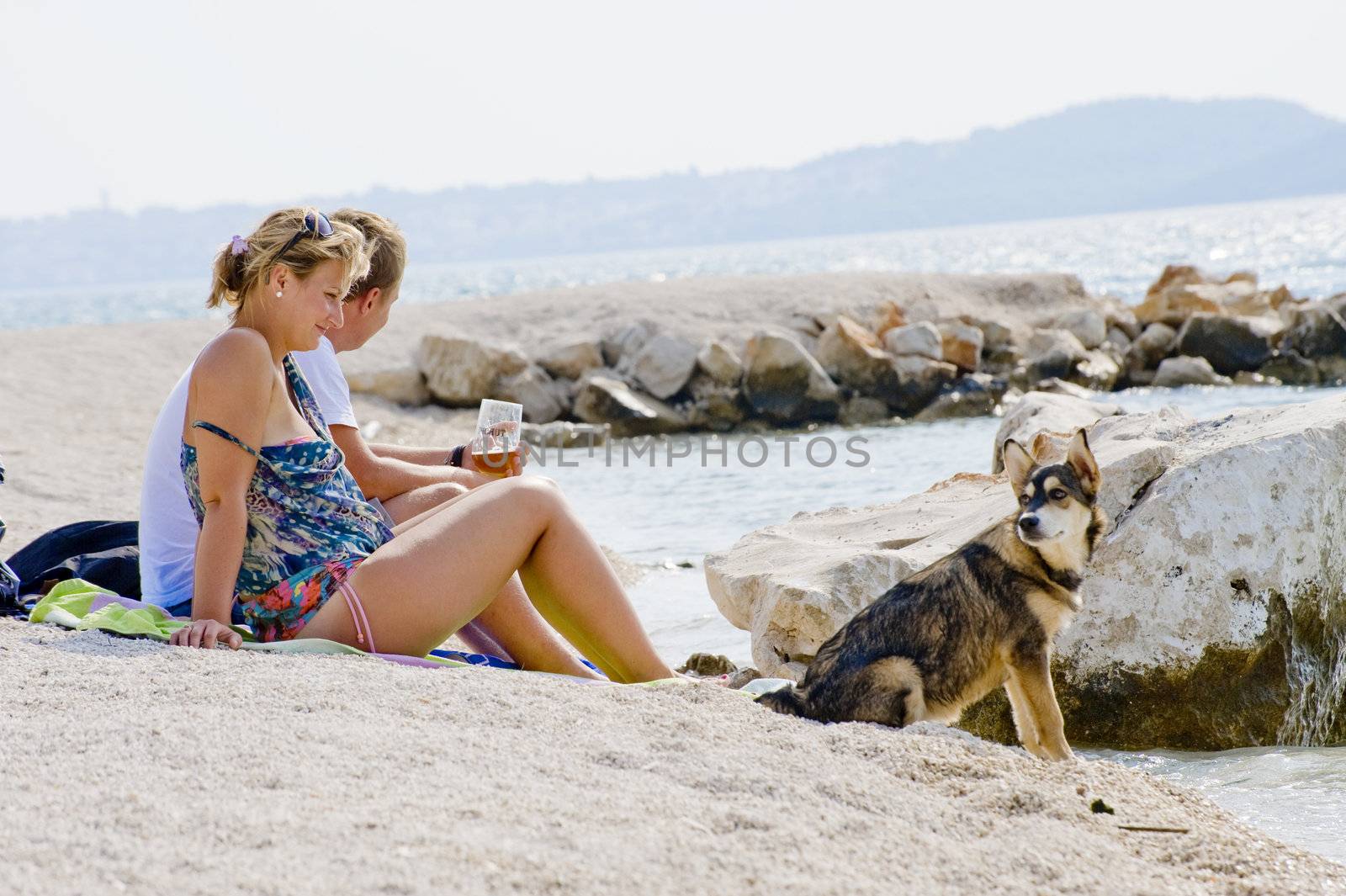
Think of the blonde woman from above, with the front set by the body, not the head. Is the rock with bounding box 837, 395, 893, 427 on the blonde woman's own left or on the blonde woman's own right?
on the blonde woman's own left

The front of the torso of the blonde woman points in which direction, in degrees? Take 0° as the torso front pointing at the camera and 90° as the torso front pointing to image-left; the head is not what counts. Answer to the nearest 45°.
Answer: approximately 270°

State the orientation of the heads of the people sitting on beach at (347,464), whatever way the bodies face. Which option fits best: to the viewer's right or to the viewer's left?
to the viewer's right

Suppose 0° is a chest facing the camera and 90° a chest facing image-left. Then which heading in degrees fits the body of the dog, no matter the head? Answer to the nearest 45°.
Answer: approximately 270°

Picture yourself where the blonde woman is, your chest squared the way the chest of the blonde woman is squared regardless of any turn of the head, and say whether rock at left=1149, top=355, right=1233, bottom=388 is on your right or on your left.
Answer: on your left

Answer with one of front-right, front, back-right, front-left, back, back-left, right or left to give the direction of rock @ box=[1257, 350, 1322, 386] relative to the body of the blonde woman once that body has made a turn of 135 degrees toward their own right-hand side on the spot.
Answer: back

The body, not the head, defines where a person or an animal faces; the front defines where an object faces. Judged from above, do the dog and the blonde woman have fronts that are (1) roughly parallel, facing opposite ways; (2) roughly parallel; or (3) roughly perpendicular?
roughly parallel

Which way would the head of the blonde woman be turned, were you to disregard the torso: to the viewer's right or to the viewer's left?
to the viewer's right

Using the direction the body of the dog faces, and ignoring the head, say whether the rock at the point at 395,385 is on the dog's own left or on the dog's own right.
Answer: on the dog's own left

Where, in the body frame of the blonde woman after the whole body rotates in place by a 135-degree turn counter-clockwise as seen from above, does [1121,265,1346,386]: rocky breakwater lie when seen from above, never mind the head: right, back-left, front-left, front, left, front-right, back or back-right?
right

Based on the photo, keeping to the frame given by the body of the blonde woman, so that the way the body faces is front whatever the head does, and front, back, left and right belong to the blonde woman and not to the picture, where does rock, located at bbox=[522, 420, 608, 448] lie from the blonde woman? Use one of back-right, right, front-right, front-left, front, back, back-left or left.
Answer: left

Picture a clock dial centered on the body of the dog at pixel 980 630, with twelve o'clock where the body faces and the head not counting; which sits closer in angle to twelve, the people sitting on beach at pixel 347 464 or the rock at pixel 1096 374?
the rock

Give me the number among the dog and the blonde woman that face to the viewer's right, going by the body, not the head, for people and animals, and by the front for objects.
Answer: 2

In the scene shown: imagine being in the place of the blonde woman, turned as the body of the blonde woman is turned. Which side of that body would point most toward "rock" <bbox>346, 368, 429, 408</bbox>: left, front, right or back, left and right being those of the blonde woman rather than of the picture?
left
